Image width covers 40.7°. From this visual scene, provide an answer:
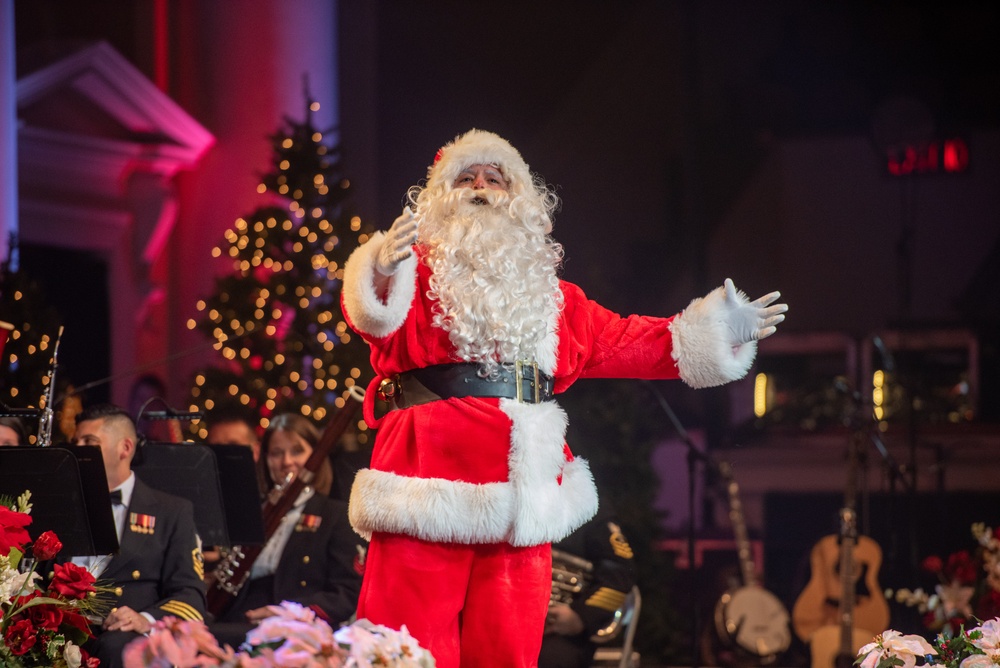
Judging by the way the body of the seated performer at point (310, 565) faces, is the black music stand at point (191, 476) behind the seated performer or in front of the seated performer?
in front

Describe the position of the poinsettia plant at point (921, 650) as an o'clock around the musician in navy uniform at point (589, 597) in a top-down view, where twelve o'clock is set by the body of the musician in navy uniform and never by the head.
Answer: The poinsettia plant is roughly at 10 o'clock from the musician in navy uniform.

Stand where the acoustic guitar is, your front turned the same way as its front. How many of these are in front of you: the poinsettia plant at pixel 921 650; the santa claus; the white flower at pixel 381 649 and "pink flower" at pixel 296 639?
4

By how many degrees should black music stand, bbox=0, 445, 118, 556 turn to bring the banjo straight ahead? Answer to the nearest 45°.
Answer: approximately 45° to its right

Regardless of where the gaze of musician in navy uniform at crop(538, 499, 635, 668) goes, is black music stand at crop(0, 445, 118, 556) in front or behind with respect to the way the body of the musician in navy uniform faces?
in front

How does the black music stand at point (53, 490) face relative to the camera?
away from the camera
